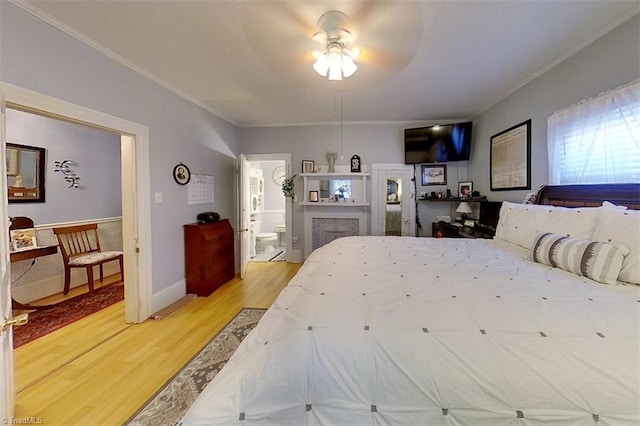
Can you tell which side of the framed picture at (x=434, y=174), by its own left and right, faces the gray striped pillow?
front

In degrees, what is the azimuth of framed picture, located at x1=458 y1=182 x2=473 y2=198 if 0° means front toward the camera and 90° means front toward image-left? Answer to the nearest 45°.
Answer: approximately 0°

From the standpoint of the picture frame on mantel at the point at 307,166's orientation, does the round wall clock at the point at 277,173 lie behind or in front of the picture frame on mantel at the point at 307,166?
behind

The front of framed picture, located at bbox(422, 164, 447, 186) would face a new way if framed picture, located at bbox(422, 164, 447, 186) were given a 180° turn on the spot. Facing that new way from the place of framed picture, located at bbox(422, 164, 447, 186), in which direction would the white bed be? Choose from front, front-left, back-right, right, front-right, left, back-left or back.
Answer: back

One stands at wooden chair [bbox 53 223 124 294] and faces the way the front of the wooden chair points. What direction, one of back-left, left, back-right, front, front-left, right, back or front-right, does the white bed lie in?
front-right

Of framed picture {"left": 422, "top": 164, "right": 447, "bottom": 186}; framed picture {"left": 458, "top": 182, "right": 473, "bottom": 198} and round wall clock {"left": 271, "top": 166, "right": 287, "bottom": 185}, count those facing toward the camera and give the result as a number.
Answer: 3

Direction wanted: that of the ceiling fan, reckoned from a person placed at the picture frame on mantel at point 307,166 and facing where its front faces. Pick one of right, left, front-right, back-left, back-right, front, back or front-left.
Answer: front

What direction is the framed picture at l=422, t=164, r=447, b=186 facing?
toward the camera
